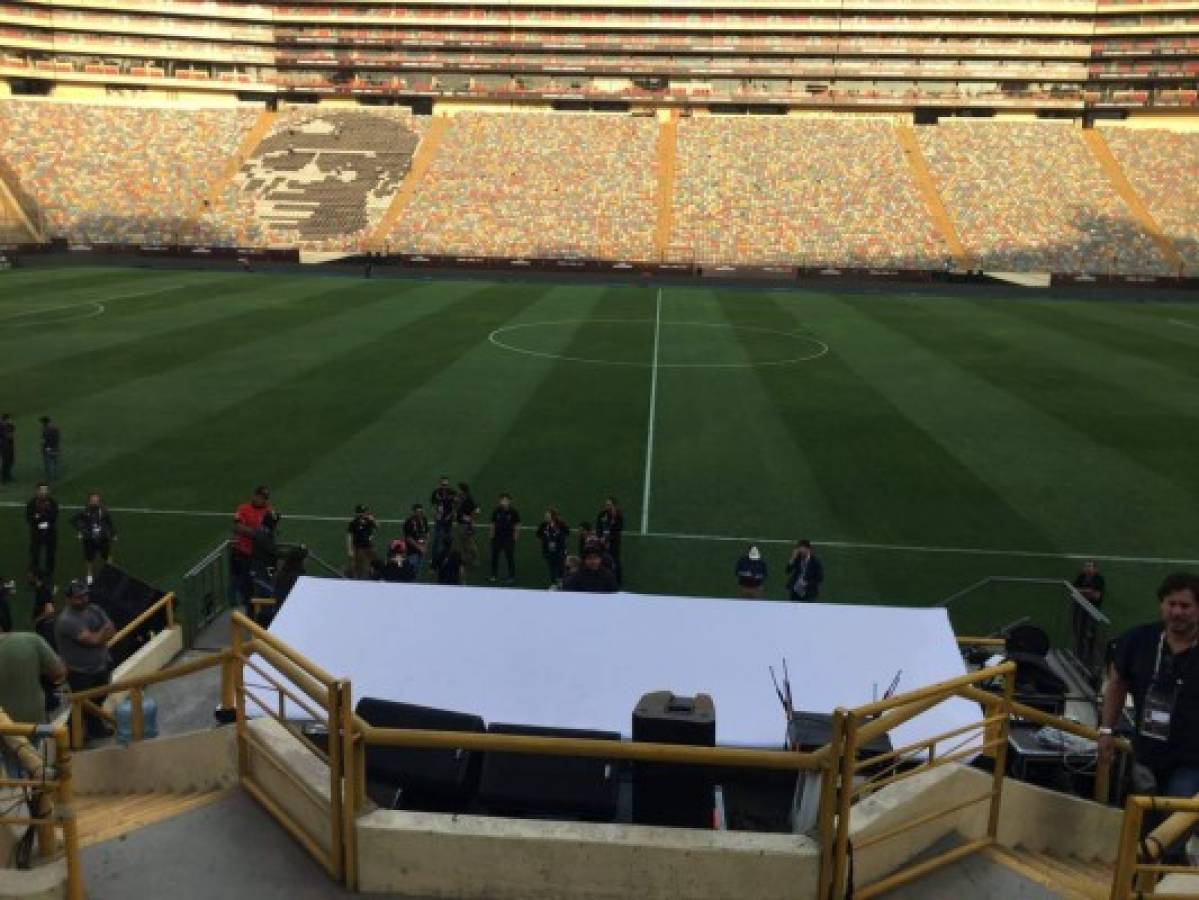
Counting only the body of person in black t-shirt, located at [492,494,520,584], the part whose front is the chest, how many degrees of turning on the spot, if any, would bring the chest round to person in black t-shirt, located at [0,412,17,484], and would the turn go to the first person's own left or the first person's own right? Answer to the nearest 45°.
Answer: approximately 135° to the first person's own right

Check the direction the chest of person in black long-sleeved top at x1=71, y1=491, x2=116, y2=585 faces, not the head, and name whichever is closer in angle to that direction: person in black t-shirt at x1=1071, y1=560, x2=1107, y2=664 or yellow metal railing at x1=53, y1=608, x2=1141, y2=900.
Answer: the yellow metal railing

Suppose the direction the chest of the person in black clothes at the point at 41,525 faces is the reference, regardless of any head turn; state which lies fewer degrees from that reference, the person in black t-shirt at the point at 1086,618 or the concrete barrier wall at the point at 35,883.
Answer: the concrete barrier wall

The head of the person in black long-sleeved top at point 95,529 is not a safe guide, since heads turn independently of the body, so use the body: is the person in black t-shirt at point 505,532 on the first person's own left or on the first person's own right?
on the first person's own left

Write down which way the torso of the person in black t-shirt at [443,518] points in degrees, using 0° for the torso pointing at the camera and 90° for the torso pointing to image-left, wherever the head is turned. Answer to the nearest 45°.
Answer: approximately 0°

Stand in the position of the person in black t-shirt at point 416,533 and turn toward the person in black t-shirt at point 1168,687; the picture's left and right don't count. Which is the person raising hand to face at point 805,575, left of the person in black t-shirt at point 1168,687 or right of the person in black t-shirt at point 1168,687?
left

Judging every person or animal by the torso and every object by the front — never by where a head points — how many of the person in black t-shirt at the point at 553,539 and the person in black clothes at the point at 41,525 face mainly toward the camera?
2
